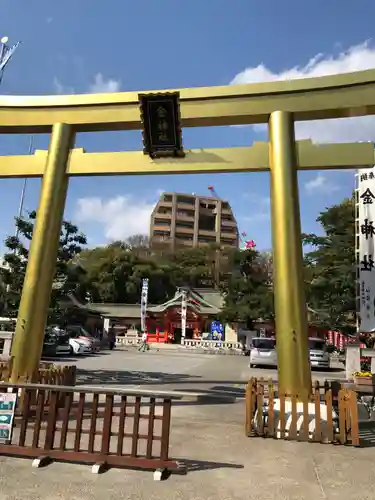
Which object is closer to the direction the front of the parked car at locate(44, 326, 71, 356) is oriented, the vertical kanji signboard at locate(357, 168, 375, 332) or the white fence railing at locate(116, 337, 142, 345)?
the vertical kanji signboard

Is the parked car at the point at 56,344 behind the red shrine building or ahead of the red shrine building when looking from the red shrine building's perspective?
ahead

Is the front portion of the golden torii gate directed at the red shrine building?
no

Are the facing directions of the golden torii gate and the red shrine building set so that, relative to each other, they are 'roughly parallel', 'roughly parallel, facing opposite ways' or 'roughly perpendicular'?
roughly parallel

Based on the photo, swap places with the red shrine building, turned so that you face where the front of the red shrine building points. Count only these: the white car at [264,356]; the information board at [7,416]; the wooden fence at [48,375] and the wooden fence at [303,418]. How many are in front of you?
4

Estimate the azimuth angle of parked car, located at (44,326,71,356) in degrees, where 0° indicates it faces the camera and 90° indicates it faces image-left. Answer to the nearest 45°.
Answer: approximately 315°

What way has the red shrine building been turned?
toward the camera

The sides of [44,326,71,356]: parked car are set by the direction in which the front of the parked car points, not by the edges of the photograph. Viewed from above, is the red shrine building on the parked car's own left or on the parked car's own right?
on the parked car's own left

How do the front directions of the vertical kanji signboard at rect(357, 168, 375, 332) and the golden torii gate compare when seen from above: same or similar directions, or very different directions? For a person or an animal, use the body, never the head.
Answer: same or similar directions

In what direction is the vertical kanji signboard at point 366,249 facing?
toward the camera

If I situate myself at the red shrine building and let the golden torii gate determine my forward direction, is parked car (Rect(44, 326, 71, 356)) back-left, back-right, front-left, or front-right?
front-right

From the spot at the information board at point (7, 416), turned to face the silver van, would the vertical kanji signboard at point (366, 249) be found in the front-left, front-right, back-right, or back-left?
front-right

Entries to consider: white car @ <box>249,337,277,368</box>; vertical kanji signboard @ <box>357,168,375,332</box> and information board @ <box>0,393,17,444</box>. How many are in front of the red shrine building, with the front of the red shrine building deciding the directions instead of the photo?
3

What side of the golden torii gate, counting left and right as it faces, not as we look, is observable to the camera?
front

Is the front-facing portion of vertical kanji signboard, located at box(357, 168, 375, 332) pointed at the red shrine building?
no

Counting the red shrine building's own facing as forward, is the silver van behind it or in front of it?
in front

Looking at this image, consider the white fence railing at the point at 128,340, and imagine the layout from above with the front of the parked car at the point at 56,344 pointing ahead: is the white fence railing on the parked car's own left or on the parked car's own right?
on the parked car's own left
